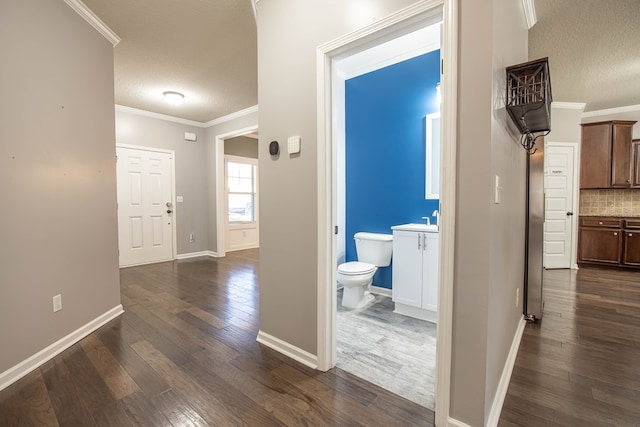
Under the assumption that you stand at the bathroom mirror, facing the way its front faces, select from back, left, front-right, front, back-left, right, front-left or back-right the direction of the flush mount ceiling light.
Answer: front-right

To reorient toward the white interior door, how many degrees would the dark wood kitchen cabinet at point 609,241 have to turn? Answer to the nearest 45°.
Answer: approximately 45° to its right

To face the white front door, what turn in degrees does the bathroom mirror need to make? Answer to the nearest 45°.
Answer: approximately 45° to its right

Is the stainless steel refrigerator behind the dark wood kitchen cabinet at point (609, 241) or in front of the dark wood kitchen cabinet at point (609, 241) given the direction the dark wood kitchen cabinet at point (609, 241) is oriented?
in front

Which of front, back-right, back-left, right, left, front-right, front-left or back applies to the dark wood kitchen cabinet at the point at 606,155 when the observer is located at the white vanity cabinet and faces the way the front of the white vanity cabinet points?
back

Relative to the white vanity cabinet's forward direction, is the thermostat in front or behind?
in front

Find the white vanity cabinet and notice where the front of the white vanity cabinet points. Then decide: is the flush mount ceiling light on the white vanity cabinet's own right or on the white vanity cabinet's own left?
on the white vanity cabinet's own right

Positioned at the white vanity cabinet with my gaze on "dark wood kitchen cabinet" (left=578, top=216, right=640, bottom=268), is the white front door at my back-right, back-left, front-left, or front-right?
back-left

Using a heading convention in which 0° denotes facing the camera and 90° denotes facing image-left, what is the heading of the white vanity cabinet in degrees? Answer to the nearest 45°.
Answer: approximately 45°

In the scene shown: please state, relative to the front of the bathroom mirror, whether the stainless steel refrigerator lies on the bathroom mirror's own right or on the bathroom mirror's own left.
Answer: on the bathroom mirror's own left

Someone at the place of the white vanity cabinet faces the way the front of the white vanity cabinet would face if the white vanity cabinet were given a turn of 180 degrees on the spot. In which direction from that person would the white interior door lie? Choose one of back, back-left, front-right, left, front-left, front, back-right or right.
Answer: front

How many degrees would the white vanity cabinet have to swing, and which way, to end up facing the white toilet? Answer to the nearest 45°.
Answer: approximately 45° to its right

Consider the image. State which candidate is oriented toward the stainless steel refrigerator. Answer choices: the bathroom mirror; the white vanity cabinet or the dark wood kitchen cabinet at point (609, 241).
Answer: the dark wood kitchen cabinet
